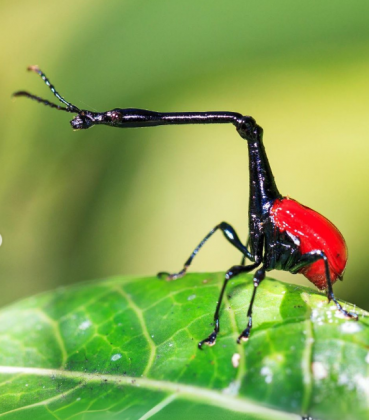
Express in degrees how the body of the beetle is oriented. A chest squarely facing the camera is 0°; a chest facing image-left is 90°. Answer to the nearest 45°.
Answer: approximately 90°
